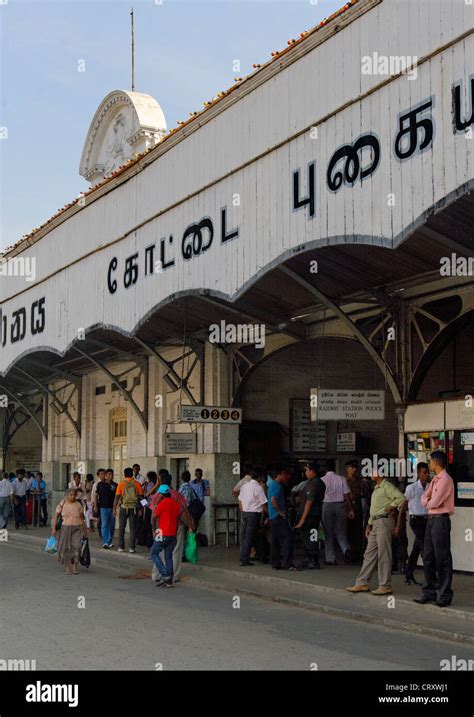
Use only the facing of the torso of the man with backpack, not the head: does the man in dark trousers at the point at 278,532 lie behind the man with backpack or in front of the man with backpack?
behind

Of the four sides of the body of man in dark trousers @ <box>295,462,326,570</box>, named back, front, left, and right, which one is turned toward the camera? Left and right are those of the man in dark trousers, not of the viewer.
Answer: left

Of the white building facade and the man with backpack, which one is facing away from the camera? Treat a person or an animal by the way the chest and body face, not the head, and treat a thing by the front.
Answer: the man with backpack

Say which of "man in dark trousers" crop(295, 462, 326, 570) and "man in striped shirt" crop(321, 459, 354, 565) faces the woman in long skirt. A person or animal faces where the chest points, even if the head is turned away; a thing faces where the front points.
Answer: the man in dark trousers

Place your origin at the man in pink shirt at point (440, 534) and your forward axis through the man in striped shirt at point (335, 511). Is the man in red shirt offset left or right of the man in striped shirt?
left

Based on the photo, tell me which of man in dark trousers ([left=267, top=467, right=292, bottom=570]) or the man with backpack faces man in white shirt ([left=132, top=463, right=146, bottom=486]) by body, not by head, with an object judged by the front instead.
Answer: the man with backpack

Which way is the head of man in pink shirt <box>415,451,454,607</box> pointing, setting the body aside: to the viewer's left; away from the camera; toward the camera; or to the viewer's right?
to the viewer's left

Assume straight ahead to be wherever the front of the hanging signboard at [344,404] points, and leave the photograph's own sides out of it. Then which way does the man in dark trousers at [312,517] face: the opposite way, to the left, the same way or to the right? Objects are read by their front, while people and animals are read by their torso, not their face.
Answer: to the right

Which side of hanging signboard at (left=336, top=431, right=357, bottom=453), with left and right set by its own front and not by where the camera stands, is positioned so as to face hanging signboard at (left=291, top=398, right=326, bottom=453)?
right
